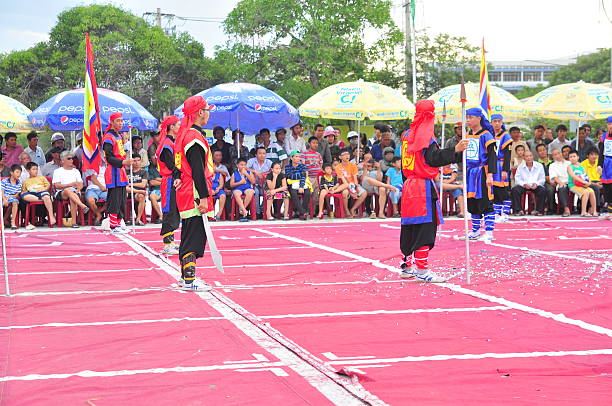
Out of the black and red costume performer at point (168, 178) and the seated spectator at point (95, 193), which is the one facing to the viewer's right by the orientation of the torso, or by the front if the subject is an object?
the black and red costume performer

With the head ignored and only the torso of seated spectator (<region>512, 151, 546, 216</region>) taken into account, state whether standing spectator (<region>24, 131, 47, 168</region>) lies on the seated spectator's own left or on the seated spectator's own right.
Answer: on the seated spectator's own right

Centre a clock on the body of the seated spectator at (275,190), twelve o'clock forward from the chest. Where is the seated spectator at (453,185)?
the seated spectator at (453,185) is roughly at 9 o'clock from the seated spectator at (275,190).

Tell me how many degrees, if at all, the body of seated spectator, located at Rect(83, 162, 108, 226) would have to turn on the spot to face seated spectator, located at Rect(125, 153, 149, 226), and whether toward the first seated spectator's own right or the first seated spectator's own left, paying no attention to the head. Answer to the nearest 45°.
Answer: approximately 90° to the first seated spectator's own left

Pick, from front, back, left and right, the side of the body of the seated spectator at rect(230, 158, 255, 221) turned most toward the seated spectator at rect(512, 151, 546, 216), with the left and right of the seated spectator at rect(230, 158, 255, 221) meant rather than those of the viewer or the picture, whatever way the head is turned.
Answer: left
